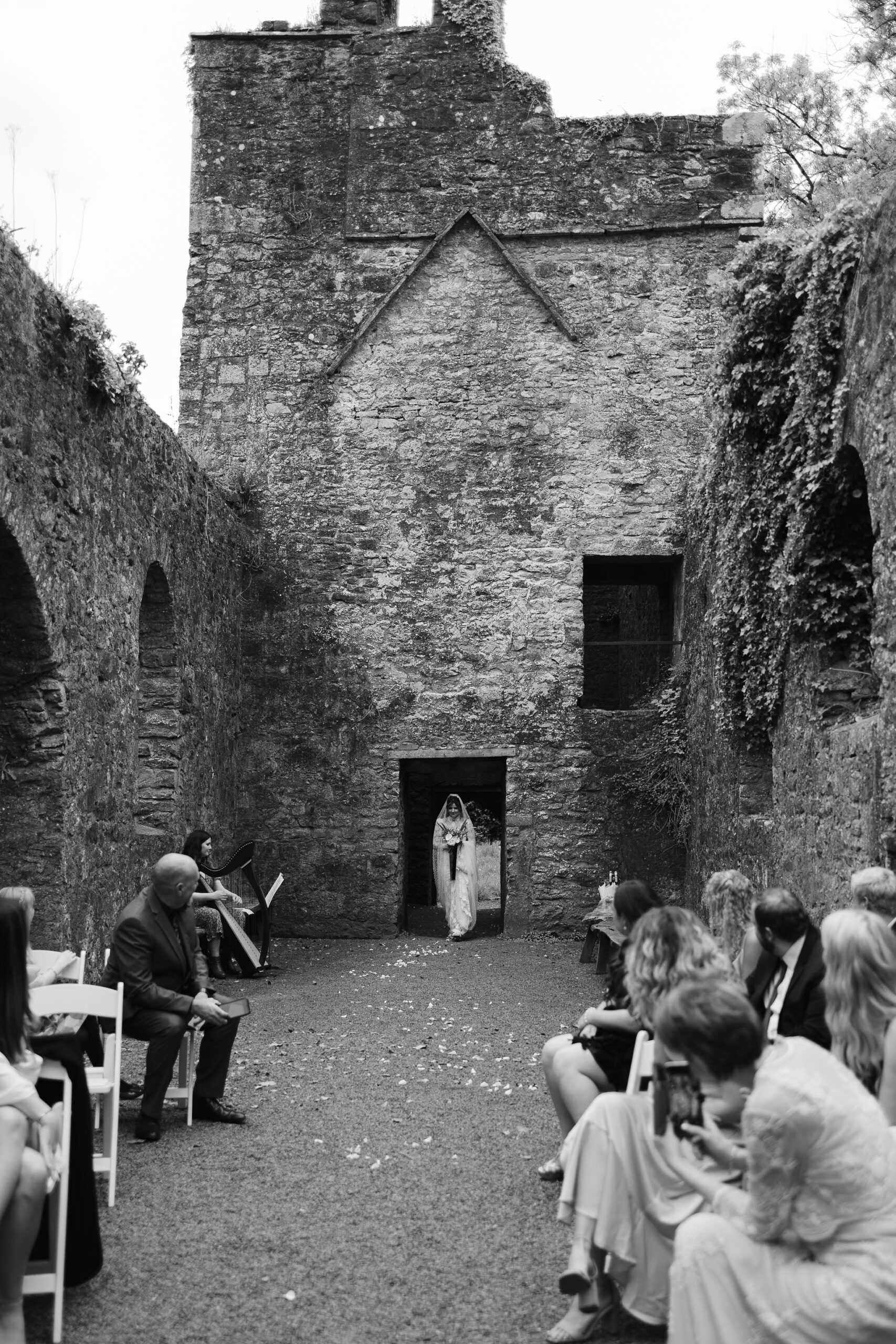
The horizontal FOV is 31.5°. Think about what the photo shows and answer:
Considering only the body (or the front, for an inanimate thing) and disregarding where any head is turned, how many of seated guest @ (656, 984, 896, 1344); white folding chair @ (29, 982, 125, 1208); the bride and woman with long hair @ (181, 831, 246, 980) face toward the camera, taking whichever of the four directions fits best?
2

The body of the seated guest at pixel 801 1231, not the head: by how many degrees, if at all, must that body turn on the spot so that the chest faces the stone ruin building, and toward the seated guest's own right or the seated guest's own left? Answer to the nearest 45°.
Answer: approximately 90° to the seated guest's own right

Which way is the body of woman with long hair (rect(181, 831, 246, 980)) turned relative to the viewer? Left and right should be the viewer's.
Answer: facing to the right of the viewer

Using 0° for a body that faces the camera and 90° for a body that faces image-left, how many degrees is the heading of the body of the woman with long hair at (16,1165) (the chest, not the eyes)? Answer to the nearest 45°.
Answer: approximately 315°

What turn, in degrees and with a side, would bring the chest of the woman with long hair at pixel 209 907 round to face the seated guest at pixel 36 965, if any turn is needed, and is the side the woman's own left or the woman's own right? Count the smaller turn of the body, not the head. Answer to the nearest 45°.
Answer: approximately 90° to the woman's own right

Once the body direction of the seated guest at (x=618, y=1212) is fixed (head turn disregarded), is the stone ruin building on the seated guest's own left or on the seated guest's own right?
on the seated guest's own right

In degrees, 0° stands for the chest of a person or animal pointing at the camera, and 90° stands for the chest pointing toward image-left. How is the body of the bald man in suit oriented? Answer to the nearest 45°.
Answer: approximately 315°

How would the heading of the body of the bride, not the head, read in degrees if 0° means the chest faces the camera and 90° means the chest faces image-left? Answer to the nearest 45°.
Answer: approximately 0°

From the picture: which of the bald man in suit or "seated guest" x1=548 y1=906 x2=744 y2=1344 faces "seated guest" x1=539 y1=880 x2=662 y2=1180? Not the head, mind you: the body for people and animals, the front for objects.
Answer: the bald man in suit
